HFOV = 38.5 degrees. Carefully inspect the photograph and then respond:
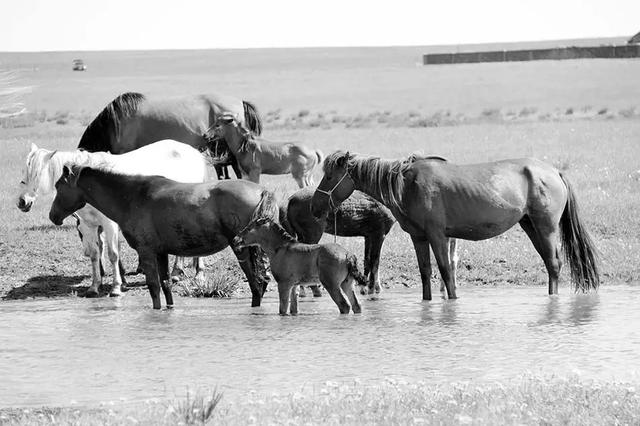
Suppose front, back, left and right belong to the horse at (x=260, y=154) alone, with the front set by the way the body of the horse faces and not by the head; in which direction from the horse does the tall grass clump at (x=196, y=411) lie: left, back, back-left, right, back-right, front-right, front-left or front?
left

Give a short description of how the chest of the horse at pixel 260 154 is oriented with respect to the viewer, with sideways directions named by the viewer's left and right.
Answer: facing to the left of the viewer

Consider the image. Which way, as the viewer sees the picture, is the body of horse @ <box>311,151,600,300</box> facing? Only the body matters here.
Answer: to the viewer's left

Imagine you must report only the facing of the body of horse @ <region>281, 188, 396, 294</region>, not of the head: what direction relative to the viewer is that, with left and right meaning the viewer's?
facing to the left of the viewer

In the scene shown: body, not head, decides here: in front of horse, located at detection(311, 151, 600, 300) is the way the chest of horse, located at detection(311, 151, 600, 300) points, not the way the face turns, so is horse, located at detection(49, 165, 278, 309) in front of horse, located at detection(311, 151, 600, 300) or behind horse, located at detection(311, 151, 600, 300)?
in front

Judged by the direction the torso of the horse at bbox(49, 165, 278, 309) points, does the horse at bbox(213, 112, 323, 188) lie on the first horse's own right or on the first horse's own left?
on the first horse's own right

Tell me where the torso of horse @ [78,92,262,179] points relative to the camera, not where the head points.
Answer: to the viewer's left

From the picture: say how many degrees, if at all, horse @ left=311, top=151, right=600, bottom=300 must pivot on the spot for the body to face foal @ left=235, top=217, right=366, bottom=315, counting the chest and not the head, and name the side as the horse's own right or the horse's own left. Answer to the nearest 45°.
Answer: approximately 45° to the horse's own left

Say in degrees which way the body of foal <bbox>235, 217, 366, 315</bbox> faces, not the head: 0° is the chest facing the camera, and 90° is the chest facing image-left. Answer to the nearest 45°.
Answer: approximately 90°

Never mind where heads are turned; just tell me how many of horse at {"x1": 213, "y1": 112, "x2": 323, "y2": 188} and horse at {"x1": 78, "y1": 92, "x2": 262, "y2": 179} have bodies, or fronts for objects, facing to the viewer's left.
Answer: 2

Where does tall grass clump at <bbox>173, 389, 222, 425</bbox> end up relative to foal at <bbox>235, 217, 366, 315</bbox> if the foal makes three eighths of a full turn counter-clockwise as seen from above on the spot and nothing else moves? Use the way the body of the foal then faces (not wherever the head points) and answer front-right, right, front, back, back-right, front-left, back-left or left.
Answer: front-right
